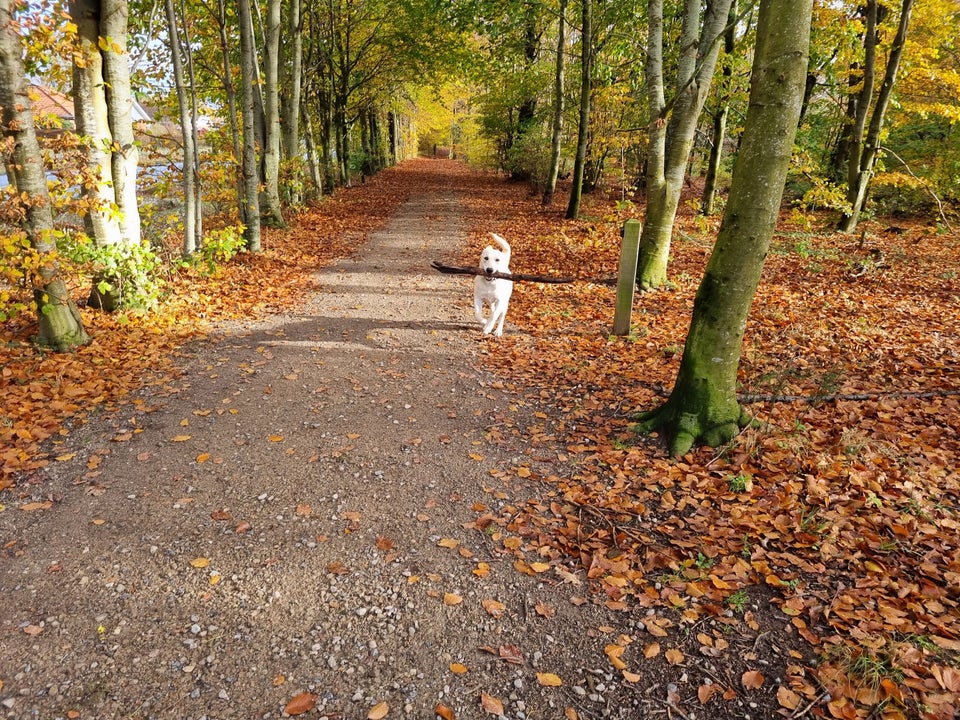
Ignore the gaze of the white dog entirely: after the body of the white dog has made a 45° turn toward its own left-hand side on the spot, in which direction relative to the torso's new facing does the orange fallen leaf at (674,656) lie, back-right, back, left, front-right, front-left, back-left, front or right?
front-right

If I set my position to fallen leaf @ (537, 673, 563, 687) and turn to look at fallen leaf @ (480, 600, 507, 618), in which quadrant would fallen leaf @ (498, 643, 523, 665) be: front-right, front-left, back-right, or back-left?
front-left

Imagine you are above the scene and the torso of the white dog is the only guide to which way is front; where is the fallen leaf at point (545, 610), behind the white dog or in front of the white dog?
in front

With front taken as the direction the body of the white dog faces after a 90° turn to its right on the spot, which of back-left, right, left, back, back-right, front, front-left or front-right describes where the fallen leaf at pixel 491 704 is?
left

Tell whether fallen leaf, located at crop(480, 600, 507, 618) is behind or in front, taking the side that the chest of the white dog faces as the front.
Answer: in front

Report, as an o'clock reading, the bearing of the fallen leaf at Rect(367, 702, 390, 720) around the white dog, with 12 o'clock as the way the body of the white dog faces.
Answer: The fallen leaf is roughly at 12 o'clock from the white dog.

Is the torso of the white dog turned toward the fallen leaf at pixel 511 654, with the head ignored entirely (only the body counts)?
yes

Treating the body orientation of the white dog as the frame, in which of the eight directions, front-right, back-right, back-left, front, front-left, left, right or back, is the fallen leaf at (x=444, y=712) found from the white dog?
front

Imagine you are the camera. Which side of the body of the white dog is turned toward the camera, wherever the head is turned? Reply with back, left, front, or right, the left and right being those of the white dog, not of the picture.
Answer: front

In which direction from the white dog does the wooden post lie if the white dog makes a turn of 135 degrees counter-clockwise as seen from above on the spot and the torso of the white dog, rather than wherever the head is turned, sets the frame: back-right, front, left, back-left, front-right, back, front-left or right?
front-right

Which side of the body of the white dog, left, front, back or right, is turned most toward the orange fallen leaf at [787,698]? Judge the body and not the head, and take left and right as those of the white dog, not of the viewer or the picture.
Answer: front

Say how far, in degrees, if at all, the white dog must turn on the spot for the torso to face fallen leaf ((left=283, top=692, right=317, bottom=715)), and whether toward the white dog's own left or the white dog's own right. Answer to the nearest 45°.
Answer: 0° — it already faces it

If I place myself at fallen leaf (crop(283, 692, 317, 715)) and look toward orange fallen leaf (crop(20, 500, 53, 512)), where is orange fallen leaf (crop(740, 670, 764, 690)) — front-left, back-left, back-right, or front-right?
back-right

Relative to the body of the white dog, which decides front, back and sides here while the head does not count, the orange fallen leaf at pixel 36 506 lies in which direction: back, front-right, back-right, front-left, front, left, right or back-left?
front-right
